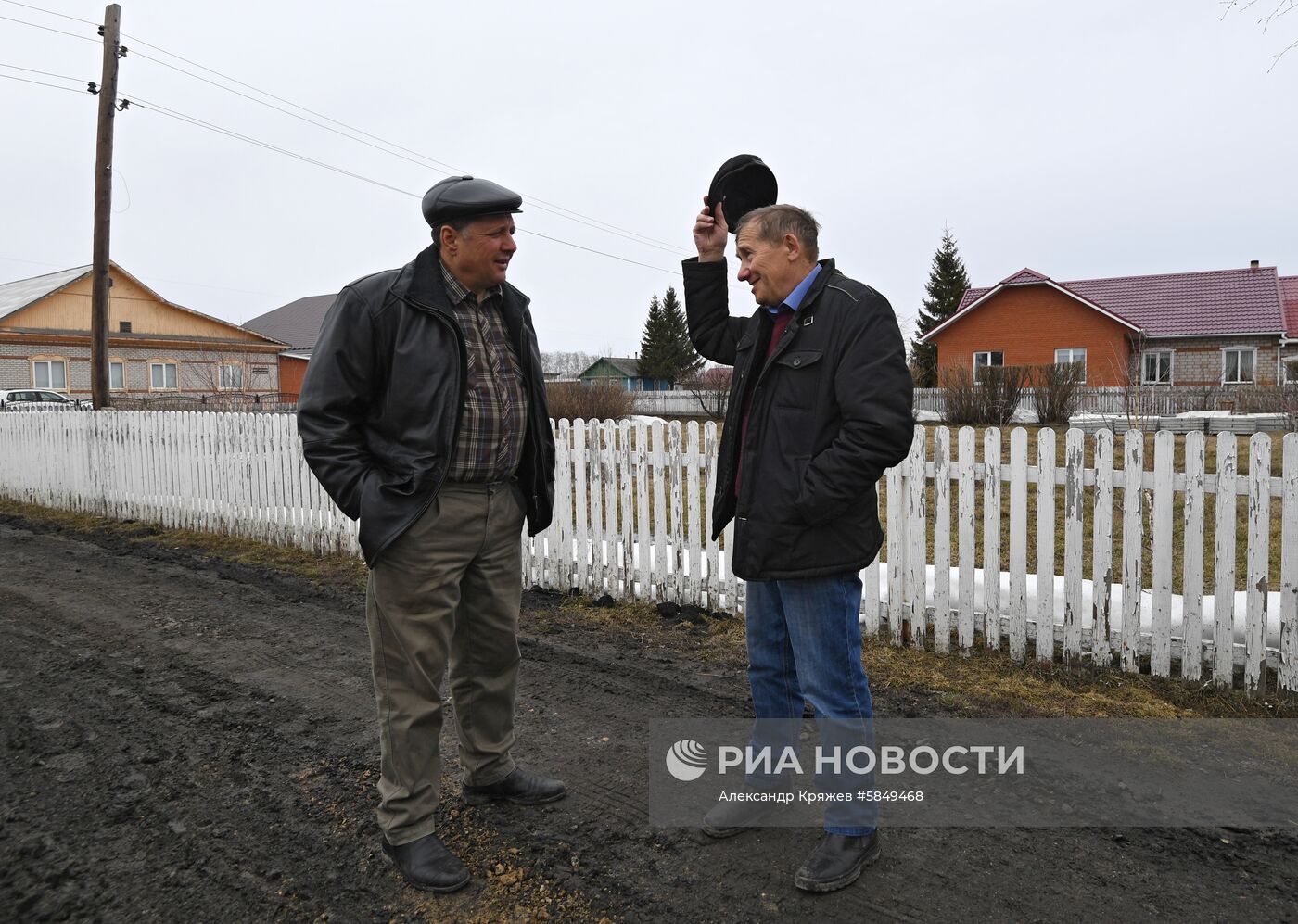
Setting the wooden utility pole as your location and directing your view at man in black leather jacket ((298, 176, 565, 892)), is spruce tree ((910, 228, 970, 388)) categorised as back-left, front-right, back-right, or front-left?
back-left

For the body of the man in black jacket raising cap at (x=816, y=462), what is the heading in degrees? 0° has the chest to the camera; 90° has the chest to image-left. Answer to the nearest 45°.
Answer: approximately 45°

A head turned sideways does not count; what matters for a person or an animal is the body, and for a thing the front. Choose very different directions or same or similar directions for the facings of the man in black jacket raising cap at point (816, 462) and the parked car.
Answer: very different directions

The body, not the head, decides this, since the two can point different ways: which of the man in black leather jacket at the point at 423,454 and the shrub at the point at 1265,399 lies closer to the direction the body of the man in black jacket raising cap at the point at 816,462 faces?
the man in black leather jacket

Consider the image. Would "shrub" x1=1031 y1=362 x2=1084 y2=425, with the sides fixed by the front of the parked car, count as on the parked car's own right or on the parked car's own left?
on the parked car's own right

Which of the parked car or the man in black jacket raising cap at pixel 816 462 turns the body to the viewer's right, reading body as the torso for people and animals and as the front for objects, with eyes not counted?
the parked car

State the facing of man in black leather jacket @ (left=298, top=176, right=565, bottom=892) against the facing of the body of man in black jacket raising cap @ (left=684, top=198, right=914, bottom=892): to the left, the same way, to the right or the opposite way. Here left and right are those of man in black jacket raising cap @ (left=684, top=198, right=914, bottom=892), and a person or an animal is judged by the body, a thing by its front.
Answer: to the left
